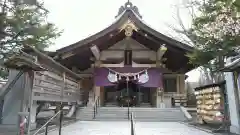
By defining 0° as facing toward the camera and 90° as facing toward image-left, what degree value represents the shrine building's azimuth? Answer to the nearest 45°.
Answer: approximately 0°

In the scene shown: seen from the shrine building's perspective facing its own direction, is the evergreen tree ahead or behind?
ahead
